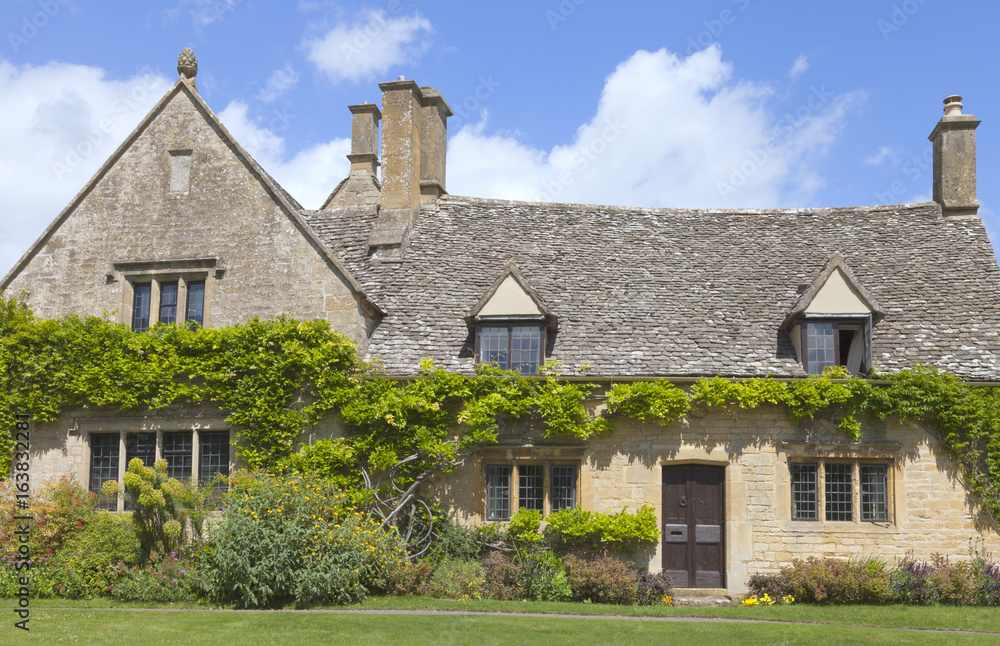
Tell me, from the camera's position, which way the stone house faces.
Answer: facing the viewer
